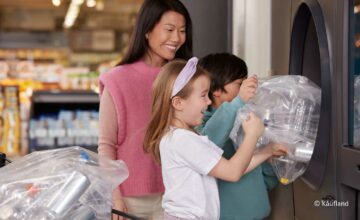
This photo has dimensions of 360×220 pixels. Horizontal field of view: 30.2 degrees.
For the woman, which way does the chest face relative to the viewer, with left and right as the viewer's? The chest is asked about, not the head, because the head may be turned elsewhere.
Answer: facing the viewer and to the right of the viewer

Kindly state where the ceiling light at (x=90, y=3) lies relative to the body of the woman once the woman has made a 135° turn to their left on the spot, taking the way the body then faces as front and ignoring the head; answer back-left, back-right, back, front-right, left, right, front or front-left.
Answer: front

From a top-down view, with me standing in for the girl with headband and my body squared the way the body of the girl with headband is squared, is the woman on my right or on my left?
on my left

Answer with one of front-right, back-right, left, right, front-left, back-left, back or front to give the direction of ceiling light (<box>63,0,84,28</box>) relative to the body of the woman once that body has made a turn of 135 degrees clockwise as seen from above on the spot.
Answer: right

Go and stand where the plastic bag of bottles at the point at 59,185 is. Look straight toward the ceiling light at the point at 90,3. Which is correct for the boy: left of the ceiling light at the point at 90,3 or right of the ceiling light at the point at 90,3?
right

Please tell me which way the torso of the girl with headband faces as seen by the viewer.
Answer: to the viewer's right

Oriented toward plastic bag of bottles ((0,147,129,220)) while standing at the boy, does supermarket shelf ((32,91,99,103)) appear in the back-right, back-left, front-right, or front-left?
back-right

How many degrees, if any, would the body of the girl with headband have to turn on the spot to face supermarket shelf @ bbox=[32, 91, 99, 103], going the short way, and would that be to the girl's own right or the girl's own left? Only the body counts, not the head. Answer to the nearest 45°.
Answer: approximately 90° to the girl's own left

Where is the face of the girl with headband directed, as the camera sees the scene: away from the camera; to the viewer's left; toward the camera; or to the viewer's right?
to the viewer's right

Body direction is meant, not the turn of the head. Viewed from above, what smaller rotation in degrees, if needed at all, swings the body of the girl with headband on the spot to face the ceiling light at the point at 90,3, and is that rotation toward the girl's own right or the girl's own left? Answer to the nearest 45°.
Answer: approximately 90° to the girl's own left

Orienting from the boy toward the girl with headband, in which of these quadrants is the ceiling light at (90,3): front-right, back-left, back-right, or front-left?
back-right

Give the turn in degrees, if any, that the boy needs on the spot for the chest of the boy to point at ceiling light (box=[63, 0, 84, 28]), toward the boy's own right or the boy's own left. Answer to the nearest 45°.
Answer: approximately 90° to the boy's own left

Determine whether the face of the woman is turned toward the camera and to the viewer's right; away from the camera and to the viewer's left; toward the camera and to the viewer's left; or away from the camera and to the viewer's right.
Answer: toward the camera and to the viewer's right

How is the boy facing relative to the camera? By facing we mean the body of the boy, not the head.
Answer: to the viewer's right

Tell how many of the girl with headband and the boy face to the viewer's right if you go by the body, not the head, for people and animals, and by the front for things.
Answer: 2
